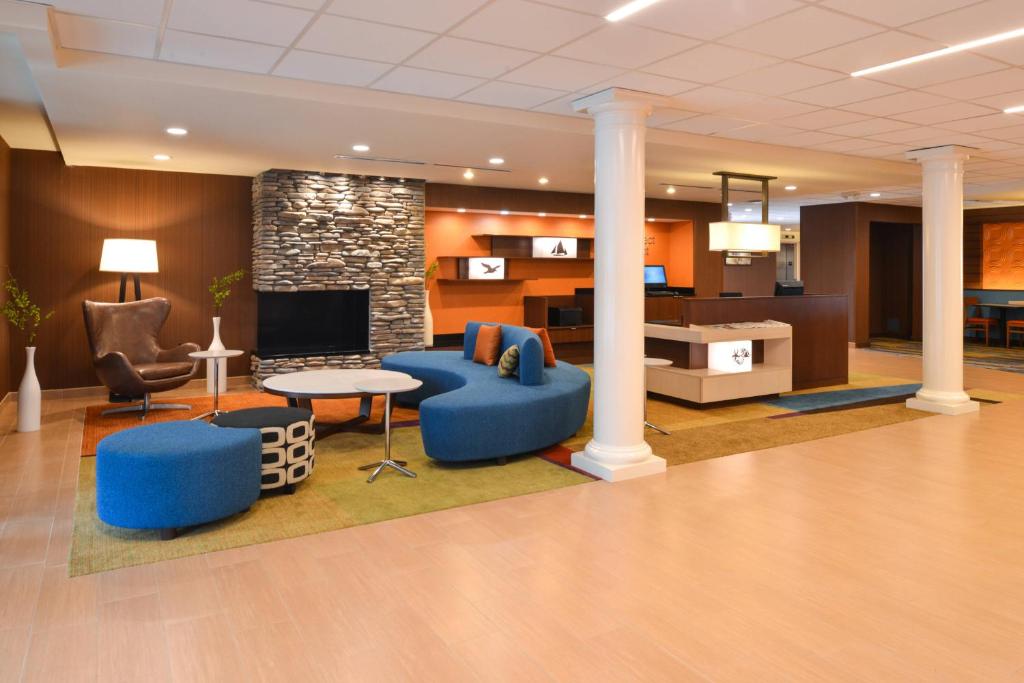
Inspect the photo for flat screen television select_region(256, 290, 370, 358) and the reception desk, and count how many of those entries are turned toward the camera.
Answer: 2

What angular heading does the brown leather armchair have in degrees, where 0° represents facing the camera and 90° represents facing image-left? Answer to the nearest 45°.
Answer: approximately 315°

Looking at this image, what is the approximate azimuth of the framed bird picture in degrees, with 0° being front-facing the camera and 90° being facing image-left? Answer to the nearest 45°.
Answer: approximately 0°

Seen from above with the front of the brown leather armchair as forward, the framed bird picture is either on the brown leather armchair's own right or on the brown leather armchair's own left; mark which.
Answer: on the brown leather armchair's own left

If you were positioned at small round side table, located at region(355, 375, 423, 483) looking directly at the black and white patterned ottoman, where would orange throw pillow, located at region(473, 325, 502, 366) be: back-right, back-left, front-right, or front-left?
back-right

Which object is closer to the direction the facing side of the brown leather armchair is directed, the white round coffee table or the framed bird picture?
the white round coffee table

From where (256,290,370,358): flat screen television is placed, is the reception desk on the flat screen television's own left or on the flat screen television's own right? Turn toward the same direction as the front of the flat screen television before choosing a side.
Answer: on the flat screen television's own left

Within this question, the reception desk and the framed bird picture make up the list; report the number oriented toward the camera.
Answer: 2

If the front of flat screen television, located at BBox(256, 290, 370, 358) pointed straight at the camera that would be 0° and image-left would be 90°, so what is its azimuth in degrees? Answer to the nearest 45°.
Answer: approximately 0°
